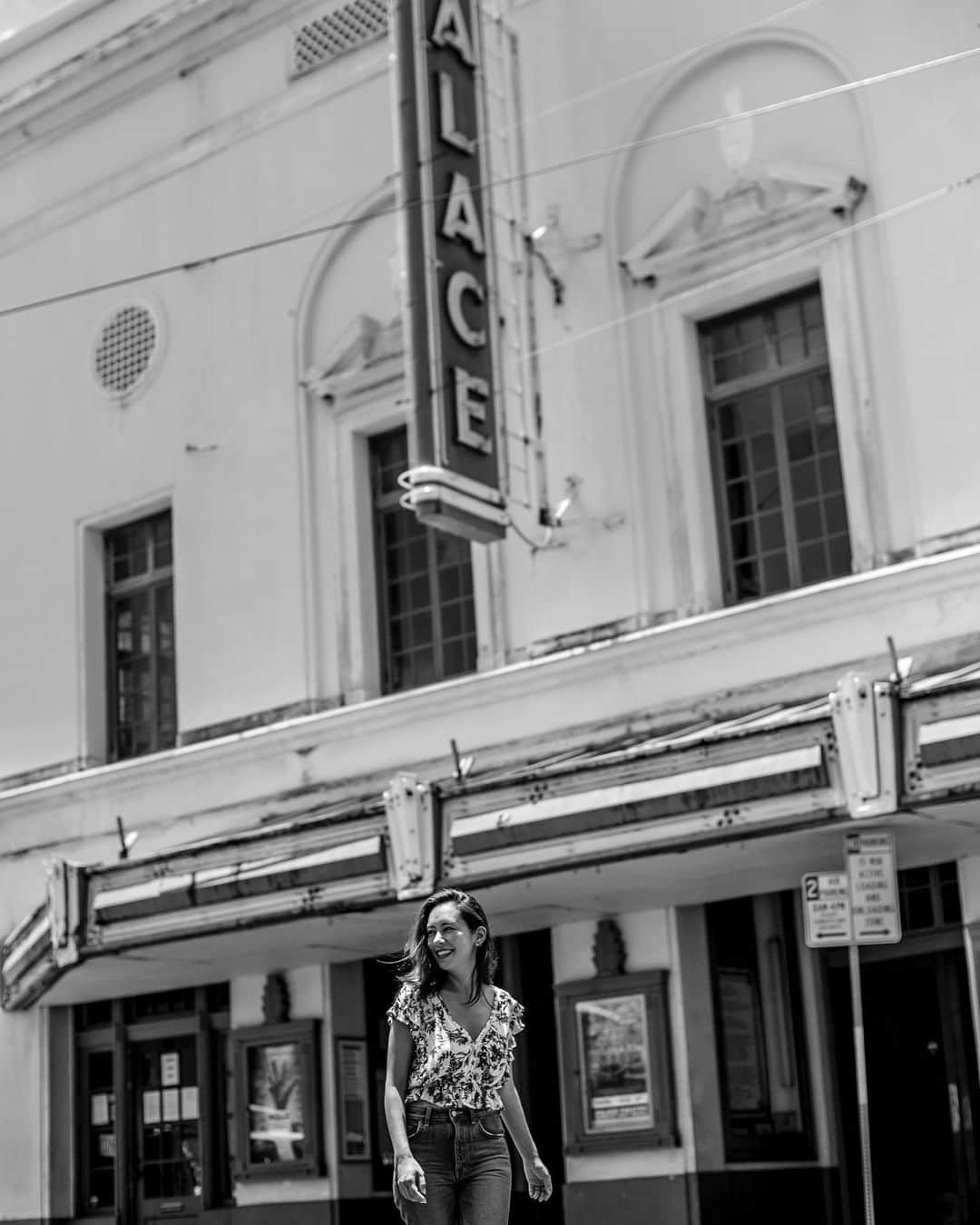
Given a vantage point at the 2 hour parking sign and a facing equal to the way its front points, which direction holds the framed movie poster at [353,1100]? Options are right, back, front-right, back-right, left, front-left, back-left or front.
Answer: back-right

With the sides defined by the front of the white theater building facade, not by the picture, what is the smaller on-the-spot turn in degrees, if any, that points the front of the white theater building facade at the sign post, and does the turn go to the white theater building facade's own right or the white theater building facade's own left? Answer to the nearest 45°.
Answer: approximately 90° to the white theater building facade's own left

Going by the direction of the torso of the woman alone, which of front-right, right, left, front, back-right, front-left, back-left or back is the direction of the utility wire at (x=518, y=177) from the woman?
back

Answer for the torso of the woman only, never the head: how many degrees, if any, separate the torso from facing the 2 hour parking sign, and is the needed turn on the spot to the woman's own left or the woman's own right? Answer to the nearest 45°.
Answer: approximately 135° to the woman's own left

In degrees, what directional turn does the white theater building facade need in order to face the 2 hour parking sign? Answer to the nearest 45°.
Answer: approximately 90° to its left

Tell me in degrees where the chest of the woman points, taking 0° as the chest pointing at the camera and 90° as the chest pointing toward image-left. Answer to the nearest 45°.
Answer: approximately 0°

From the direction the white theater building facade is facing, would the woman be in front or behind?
in front

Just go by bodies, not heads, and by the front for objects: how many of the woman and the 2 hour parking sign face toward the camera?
2

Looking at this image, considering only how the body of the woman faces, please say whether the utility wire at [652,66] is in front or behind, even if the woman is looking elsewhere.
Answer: behind

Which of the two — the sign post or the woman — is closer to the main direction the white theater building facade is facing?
the woman

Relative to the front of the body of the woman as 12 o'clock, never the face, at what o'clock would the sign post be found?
The sign post is roughly at 7 o'clock from the woman.
